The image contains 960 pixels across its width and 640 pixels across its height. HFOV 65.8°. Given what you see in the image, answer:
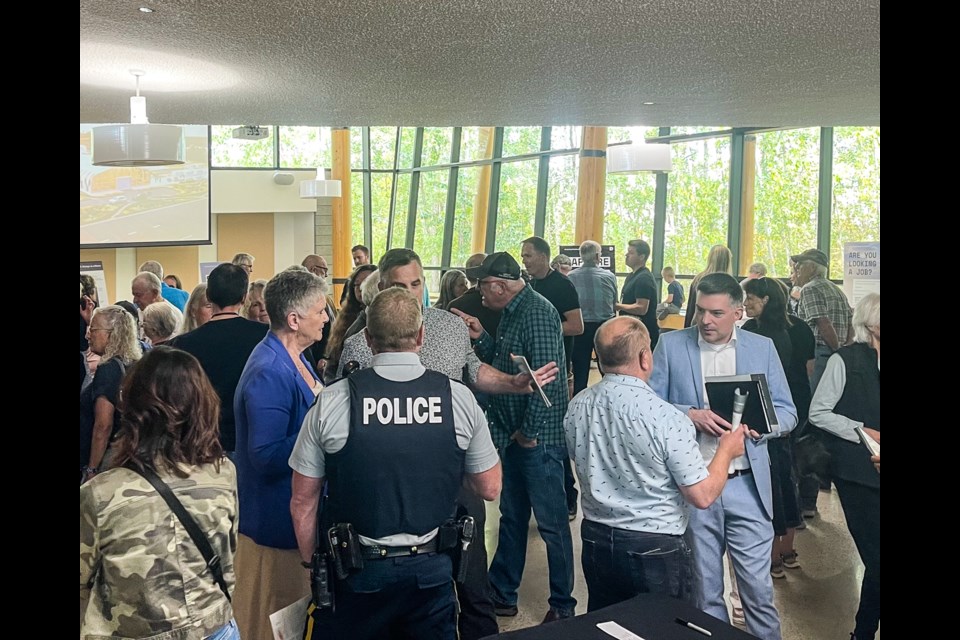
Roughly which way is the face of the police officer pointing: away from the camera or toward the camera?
away from the camera

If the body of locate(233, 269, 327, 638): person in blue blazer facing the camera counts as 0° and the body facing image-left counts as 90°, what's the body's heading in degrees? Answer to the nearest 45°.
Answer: approximately 270°

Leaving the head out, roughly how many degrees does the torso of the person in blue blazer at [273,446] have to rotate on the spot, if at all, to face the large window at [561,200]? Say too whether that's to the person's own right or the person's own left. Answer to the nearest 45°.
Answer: approximately 45° to the person's own left

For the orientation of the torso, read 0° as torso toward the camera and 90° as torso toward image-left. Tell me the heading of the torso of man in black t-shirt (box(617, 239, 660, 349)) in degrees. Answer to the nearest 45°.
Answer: approximately 90°

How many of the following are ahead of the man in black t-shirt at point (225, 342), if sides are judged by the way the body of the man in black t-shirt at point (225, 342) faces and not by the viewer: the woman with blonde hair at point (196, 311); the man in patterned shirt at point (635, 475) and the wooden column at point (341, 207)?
2

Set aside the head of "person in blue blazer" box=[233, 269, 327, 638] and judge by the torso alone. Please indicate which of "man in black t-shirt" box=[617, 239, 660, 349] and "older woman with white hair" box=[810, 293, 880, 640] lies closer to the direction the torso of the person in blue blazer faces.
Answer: the older woman with white hair

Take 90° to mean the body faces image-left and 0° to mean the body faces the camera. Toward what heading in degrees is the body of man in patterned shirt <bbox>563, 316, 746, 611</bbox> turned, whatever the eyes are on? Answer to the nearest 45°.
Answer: approximately 225°

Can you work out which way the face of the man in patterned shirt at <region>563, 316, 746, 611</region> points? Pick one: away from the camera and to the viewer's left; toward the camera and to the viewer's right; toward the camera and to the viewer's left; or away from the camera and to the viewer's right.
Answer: away from the camera and to the viewer's right

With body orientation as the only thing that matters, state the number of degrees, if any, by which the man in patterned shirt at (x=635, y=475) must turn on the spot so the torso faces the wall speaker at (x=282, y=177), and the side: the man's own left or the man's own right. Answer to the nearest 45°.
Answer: approximately 90° to the man's own left

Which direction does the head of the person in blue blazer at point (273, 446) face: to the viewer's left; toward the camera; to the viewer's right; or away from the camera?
to the viewer's right

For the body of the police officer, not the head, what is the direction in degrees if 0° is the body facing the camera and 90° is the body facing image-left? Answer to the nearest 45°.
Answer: approximately 180°

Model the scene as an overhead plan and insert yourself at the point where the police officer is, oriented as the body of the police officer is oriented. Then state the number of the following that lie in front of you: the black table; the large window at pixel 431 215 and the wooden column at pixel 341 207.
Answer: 2
